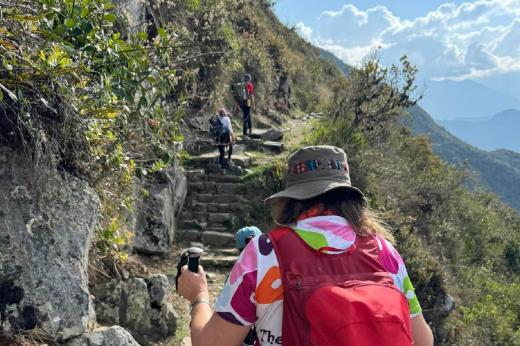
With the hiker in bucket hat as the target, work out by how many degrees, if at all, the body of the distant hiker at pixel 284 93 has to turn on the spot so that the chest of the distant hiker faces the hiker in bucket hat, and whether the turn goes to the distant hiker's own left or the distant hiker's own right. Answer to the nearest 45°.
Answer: approximately 180°

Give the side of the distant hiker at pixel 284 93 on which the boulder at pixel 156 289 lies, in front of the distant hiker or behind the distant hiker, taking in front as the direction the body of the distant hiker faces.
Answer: behind

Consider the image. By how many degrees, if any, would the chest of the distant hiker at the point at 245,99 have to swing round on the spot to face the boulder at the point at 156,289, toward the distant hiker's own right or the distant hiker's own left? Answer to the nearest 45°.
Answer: approximately 135° to the distant hiker's own right

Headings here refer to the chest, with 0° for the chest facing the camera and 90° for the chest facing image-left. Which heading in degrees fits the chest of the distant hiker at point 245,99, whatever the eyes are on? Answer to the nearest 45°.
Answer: approximately 225°

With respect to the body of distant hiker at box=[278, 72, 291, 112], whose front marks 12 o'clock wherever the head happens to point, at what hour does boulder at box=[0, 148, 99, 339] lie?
The boulder is roughly at 6 o'clock from the distant hiker.

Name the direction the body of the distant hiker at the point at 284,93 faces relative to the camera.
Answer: away from the camera

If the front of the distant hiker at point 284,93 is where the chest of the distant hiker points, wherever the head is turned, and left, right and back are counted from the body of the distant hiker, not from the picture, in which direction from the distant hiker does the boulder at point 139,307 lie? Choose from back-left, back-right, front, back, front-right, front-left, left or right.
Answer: back
